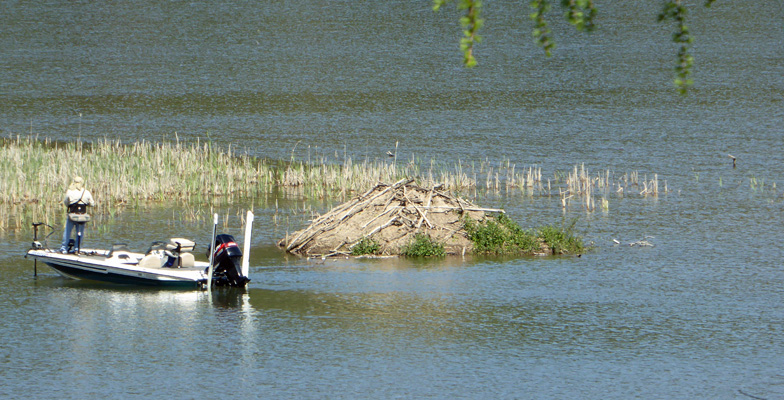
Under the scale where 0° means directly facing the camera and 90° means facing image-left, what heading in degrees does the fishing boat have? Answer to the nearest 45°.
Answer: approximately 90°

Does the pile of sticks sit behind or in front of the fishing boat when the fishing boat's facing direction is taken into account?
behind

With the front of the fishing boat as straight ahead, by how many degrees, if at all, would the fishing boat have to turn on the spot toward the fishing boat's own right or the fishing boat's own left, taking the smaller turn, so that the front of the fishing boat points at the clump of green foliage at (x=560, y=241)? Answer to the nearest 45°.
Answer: approximately 180°

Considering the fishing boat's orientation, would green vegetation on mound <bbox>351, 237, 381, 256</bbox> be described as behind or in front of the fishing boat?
behind
